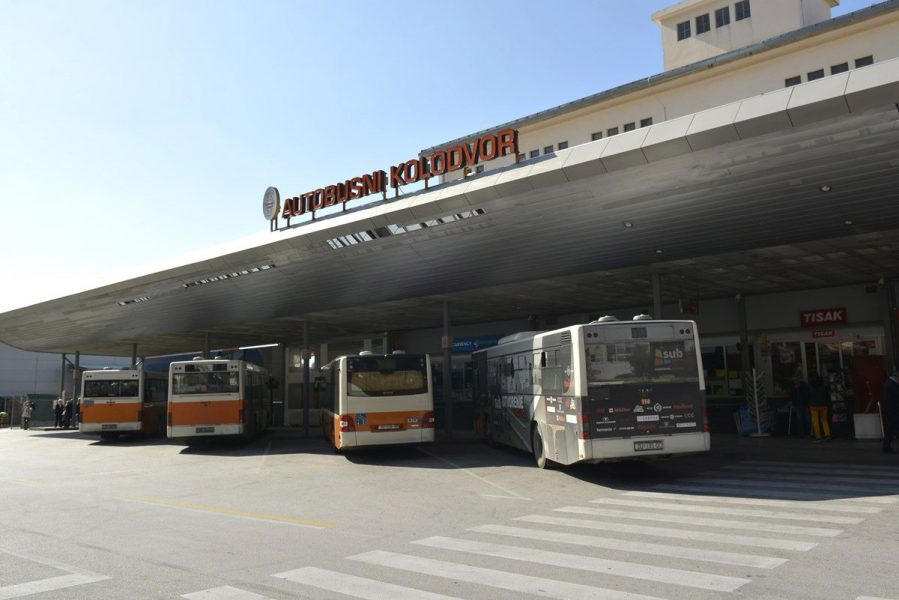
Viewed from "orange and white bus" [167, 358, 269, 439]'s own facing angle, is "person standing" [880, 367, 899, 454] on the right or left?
on its right

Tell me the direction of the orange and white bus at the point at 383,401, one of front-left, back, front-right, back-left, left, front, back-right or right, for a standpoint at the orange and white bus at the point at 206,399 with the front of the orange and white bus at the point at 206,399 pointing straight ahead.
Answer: back-right

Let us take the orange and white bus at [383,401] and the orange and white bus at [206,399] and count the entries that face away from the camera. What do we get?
2

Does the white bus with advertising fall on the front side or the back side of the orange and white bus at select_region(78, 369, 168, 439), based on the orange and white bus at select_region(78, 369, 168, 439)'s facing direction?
on the back side

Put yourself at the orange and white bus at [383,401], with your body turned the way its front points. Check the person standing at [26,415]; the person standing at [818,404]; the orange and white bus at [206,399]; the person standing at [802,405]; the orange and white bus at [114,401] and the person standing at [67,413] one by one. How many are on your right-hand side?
2

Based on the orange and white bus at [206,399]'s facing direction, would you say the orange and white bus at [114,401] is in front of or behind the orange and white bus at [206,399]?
in front

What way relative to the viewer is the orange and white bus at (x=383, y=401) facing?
away from the camera

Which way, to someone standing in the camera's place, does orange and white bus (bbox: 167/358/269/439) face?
facing away from the viewer

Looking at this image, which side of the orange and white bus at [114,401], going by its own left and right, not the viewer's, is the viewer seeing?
back

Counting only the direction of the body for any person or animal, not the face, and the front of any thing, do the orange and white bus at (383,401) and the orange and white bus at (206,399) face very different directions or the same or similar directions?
same or similar directions

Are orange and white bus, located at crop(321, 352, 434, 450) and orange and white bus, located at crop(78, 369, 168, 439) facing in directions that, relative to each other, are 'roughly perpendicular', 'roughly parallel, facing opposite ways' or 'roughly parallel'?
roughly parallel

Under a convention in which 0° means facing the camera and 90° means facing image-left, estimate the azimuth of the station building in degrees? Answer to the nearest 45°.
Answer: approximately 45°
